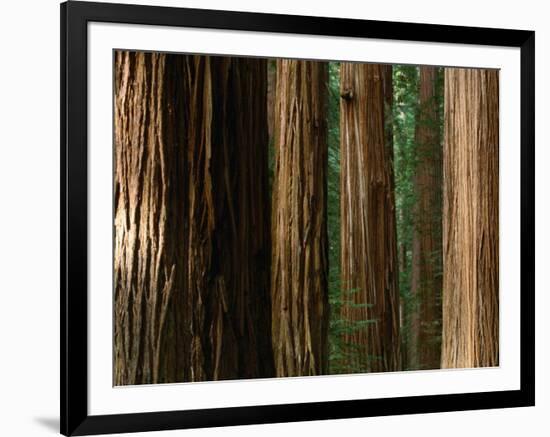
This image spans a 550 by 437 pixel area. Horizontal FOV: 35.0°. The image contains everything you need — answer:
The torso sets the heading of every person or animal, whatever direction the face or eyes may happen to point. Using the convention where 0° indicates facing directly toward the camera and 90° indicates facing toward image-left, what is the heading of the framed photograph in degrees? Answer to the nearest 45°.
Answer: approximately 315°
